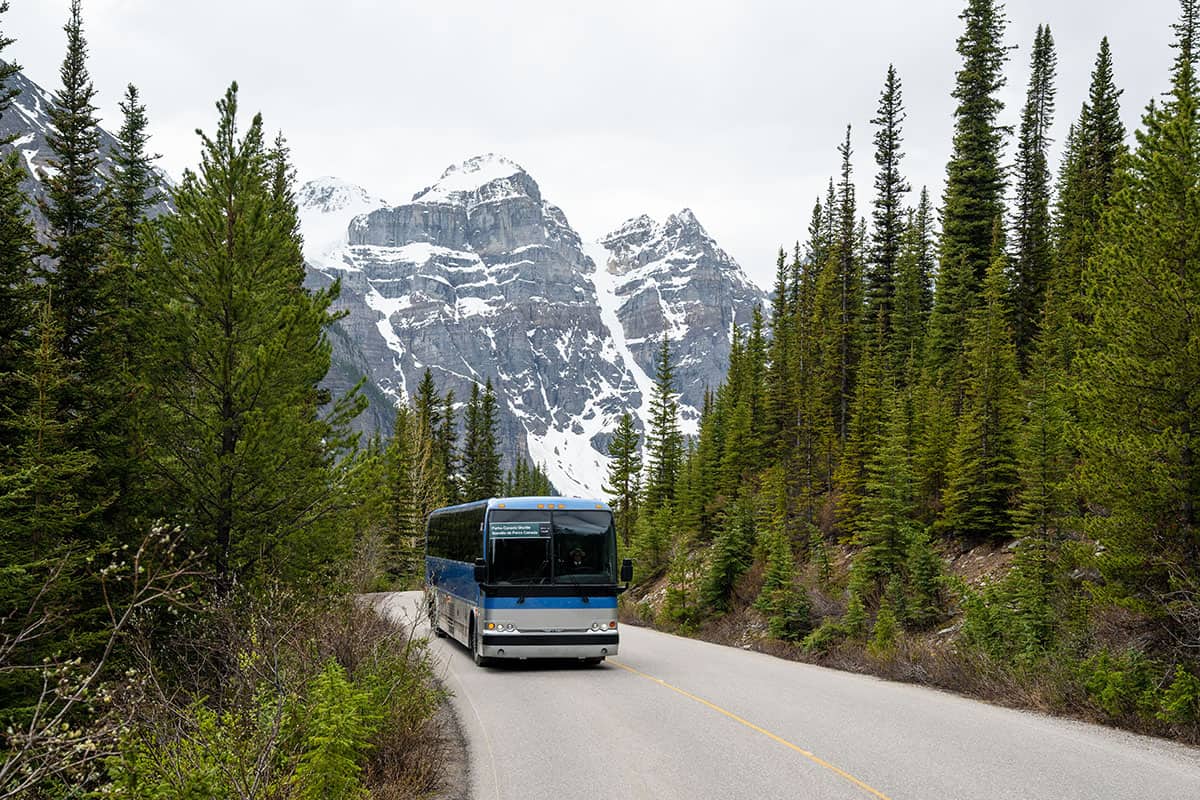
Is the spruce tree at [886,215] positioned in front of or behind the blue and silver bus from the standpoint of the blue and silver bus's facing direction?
behind

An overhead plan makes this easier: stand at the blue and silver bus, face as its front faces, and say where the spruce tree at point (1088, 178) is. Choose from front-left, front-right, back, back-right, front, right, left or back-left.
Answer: back-left

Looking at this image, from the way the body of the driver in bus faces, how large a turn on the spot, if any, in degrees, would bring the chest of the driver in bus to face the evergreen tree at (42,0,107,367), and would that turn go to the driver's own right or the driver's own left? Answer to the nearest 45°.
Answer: approximately 90° to the driver's own right

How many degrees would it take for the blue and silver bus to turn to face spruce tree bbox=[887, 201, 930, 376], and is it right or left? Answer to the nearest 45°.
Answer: approximately 135° to its left

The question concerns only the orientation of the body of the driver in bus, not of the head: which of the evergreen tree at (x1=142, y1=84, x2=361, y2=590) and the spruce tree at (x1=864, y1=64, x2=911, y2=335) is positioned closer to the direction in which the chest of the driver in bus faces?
the evergreen tree

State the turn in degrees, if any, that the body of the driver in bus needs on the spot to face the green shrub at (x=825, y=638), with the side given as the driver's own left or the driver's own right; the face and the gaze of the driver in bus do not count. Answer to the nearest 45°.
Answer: approximately 135° to the driver's own left

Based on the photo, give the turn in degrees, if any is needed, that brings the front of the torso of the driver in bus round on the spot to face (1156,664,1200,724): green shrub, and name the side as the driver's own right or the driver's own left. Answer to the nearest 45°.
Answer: approximately 45° to the driver's own left

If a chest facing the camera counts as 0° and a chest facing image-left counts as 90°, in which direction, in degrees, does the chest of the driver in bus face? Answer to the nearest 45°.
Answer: approximately 0°

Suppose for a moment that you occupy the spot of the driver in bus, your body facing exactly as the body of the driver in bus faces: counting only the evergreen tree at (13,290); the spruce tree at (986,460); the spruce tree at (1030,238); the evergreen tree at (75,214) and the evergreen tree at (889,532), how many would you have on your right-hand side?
2
